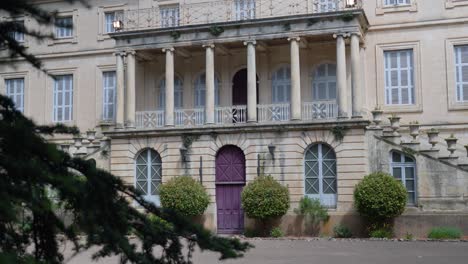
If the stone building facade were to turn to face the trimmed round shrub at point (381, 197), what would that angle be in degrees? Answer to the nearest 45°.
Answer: approximately 45° to its left

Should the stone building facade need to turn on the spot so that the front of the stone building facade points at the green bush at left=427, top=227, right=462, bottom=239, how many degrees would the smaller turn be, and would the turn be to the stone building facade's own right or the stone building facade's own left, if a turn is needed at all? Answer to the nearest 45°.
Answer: approximately 45° to the stone building facade's own left

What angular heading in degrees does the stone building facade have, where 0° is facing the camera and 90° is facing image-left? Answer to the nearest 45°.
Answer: approximately 0°
